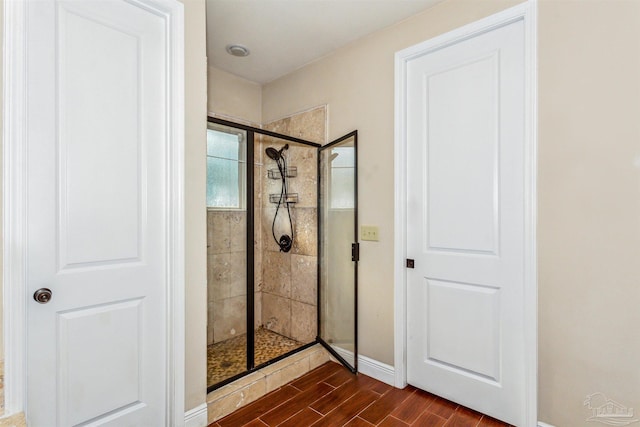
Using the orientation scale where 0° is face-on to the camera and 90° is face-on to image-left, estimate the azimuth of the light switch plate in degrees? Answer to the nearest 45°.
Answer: approximately 45°

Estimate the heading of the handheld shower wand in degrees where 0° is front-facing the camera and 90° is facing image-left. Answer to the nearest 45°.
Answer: approximately 45°

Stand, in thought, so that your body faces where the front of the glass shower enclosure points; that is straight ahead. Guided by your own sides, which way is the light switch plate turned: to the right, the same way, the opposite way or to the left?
to the right

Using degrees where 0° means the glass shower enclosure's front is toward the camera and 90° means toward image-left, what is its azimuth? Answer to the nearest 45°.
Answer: approximately 315°

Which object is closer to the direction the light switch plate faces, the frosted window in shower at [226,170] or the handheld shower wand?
the frosted window in shower

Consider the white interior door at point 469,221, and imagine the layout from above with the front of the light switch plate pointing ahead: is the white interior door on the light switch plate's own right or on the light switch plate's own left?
on the light switch plate's own left

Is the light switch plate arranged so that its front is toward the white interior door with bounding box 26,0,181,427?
yes

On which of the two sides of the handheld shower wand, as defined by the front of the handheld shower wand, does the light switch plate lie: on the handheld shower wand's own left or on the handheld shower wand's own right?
on the handheld shower wand's own left
